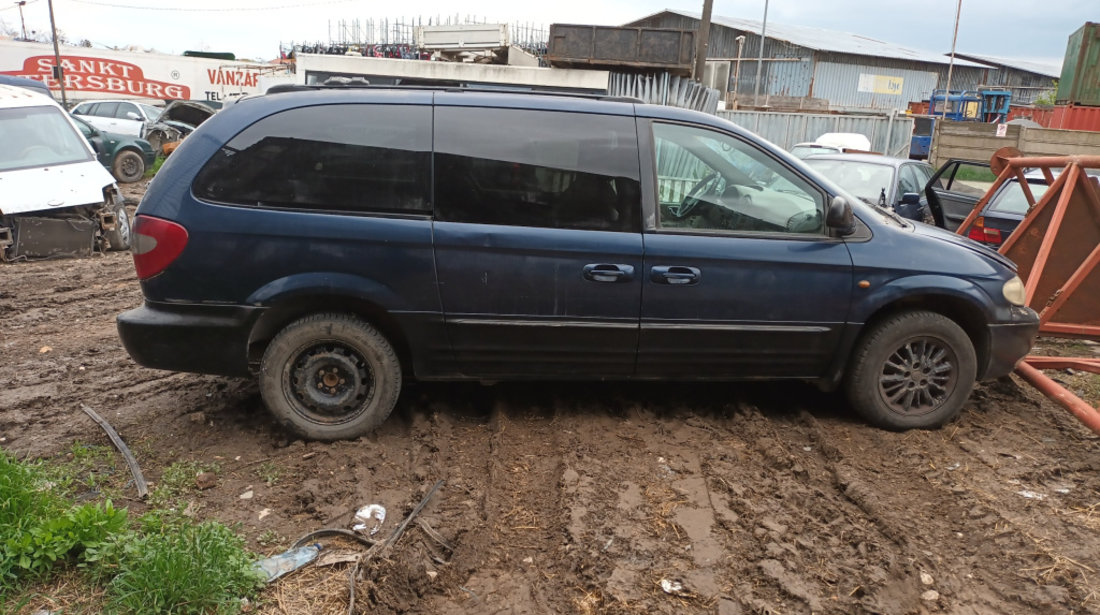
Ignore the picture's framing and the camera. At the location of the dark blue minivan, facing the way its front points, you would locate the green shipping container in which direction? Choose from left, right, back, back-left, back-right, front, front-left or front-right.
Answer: front-left

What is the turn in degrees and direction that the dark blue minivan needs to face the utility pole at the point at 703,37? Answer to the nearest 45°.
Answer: approximately 90° to its left

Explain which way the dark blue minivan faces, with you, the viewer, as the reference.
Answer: facing to the right of the viewer

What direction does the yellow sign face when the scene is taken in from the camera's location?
facing the viewer

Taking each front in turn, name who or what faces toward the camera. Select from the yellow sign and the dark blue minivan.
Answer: the yellow sign

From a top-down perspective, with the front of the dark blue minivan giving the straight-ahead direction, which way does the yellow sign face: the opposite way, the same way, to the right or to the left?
to the right

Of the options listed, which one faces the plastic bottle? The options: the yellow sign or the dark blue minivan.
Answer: the yellow sign

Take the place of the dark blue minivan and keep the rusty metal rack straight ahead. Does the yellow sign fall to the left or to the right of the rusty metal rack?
left

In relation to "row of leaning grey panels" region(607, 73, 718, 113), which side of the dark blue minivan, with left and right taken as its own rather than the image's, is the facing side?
left

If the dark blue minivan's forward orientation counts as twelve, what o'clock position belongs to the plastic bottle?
The plastic bottle is roughly at 4 o'clock from the dark blue minivan.

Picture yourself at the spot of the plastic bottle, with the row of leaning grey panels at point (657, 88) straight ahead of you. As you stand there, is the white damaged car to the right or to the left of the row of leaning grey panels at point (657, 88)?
left

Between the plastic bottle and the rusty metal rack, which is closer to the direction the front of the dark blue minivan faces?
the rusty metal rack

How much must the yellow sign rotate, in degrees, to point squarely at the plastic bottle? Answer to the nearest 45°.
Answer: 0° — it already faces it

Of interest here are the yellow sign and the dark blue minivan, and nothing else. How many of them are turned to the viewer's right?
1
